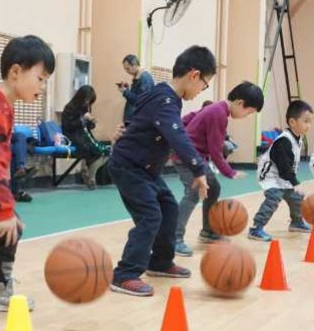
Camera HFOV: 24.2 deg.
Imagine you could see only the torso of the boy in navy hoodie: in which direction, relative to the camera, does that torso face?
to the viewer's right

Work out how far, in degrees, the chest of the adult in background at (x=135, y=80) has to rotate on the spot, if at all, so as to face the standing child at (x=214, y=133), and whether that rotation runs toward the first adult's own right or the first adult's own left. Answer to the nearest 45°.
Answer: approximately 90° to the first adult's own left

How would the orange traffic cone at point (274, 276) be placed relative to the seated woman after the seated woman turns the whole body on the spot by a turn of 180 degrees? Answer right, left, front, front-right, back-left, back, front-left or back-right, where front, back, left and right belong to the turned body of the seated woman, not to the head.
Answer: left

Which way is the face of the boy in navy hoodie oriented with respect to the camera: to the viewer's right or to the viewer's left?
to the viewer's right

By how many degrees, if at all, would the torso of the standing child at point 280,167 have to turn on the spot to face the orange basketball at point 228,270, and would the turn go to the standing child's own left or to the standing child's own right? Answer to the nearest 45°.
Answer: approximately 90° to the standing child's own right

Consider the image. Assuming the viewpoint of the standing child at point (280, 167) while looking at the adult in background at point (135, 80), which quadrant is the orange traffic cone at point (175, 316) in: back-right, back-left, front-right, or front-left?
back-left

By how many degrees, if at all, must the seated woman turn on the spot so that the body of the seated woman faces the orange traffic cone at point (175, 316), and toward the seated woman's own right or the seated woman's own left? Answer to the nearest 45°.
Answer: approximately 90° to the seated woman's own right

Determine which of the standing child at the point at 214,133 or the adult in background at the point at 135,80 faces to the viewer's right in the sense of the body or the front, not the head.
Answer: the standing child

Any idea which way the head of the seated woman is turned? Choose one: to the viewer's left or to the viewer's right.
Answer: to the viewer's right

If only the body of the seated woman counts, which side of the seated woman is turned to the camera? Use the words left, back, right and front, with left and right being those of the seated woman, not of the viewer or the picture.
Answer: right

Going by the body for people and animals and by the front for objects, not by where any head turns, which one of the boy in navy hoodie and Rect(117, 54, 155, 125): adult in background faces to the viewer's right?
the boy in navy hoodie

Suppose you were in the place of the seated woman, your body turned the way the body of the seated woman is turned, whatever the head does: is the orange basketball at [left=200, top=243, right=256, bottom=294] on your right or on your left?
on your right
